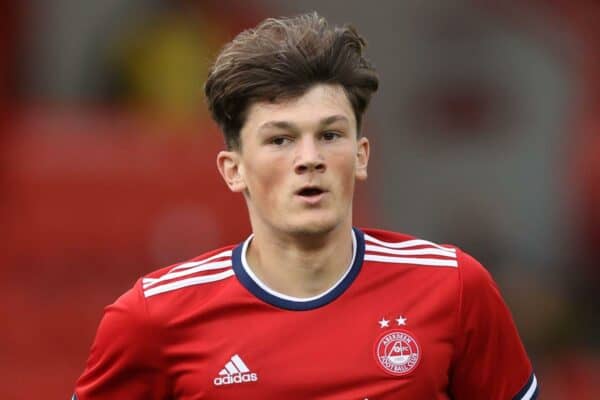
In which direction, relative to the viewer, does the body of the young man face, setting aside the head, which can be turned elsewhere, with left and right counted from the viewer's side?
facing the viewer
